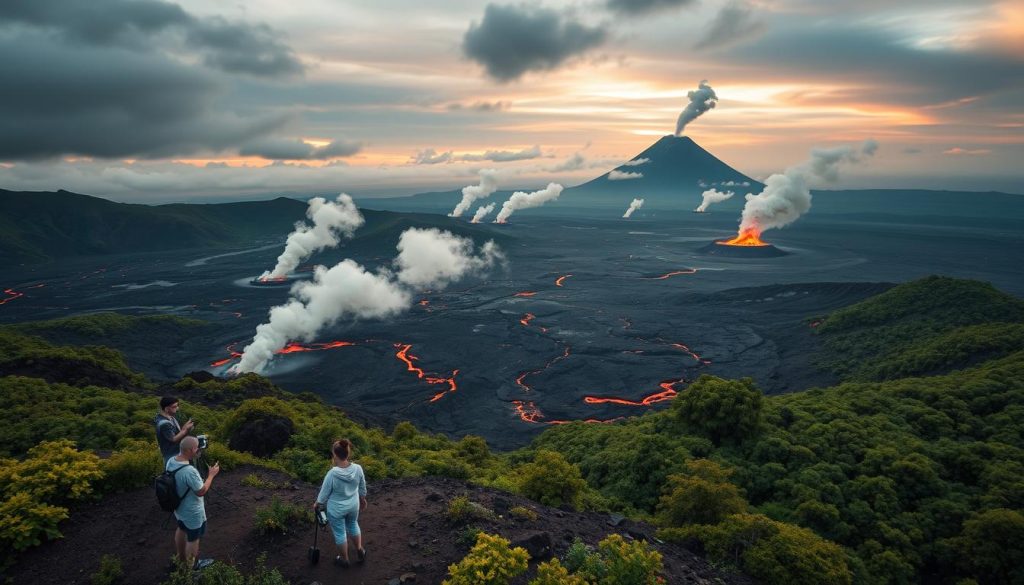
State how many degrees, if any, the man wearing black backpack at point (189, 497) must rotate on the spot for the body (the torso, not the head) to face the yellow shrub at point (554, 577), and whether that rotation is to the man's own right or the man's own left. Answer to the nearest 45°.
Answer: approximately 45° to the man's own right

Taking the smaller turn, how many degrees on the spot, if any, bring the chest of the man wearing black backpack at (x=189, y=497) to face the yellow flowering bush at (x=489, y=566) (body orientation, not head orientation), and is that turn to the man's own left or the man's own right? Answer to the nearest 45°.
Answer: approximately 45° to the man's own right

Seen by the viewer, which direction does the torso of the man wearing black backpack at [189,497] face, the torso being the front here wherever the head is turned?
to the viewer's right

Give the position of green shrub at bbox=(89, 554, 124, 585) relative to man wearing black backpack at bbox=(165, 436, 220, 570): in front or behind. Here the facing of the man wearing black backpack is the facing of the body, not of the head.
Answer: behind

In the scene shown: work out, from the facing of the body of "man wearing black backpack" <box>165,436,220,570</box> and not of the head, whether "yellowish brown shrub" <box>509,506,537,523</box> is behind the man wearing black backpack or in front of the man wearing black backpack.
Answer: in front

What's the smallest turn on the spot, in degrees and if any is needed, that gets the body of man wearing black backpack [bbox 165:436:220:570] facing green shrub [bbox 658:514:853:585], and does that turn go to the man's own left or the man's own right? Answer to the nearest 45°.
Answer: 0° — they already face it

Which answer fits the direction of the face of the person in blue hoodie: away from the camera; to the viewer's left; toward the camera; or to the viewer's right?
away from the camera
